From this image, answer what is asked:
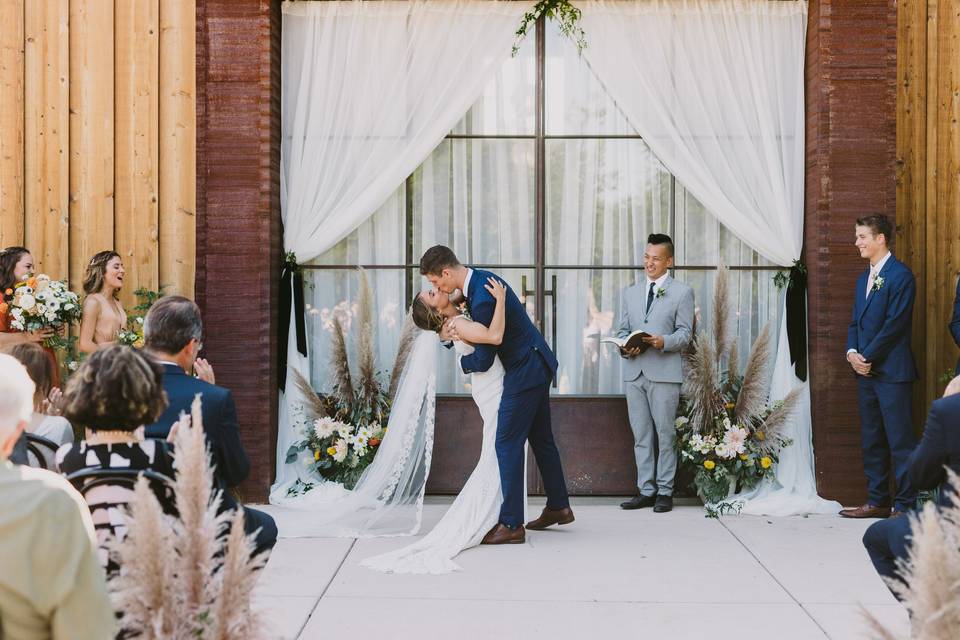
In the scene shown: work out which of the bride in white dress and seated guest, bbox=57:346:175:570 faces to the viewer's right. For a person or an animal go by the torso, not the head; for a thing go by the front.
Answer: the bride in white dress

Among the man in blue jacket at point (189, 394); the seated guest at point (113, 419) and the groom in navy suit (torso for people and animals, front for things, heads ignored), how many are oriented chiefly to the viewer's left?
1

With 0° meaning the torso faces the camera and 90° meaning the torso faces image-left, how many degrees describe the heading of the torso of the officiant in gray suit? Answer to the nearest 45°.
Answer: approximately 45°

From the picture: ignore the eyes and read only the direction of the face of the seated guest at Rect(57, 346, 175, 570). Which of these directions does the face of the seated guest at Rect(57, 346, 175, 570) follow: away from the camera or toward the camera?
away from the camera

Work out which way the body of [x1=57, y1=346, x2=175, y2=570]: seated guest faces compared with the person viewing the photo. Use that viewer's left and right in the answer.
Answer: facing away from the viewer

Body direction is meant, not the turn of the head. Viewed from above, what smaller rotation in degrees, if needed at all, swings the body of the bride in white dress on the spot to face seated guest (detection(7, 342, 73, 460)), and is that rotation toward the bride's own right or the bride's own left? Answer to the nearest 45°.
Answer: approximately 135° to the bride's own right

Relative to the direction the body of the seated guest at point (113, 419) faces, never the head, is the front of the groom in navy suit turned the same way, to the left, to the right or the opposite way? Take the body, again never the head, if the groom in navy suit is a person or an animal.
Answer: to the left

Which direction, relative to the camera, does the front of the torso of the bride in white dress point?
to the viewer's right

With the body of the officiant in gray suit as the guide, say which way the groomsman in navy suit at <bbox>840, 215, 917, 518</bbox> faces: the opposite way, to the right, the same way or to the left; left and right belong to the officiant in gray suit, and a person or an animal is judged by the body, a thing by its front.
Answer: the same way

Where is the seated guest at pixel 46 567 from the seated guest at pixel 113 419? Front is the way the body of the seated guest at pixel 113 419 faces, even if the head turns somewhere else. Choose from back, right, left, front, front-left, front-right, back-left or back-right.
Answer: back

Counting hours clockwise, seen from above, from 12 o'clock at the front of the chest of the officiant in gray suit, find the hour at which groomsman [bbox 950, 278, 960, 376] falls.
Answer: The groomsman is roughly at 8 o'clock from the officiant in gray suit.

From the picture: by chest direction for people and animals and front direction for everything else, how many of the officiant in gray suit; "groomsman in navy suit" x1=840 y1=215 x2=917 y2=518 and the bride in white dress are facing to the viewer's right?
1

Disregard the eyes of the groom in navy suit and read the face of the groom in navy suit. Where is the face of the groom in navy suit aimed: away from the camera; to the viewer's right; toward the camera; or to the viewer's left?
to the viewer's left

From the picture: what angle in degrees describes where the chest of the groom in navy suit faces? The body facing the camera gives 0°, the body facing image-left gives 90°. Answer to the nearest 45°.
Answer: approximately 90°

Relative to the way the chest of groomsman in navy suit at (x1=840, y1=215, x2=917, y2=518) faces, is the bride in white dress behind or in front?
in front

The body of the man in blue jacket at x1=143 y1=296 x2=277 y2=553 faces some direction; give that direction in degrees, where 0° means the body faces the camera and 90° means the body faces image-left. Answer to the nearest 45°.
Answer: approximately 225°

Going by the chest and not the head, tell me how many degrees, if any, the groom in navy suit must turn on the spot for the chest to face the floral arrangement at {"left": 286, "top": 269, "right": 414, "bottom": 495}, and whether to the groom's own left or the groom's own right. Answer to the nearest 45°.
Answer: approximately 45° to the groom's own right
